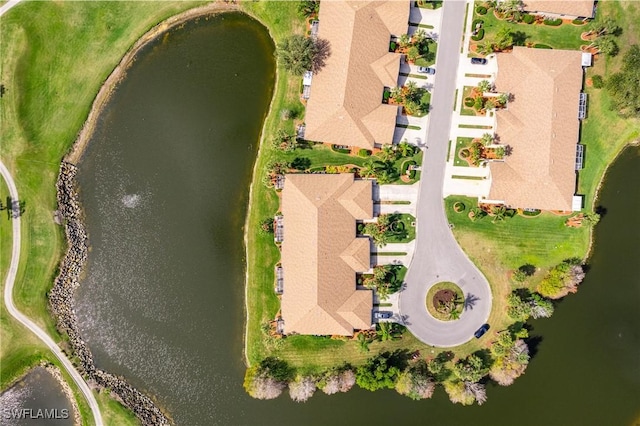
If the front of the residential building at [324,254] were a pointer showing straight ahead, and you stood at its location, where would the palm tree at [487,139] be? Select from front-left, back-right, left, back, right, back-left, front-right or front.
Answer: front

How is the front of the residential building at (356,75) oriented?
to the viewer's right

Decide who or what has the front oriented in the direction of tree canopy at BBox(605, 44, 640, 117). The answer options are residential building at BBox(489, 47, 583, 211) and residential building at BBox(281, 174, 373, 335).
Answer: residential building at BBox(281, 174, 373, 335)

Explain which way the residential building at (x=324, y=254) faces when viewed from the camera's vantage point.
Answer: facing to the right of the viewer

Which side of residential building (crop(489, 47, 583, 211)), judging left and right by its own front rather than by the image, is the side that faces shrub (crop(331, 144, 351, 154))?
front

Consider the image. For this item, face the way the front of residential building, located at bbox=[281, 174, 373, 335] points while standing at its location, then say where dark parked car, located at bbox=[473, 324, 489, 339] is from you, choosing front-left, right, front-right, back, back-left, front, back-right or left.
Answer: front

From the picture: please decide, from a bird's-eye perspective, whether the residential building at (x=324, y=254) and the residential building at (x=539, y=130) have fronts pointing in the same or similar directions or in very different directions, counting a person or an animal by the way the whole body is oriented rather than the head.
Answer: very different directions

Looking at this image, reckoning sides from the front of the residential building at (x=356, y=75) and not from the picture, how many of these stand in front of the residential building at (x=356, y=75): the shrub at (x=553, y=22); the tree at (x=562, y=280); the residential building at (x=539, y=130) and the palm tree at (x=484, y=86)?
4

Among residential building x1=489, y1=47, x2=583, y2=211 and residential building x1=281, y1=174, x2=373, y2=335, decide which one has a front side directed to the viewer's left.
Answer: residential building x1=489, y1=47, x2=583, y2=211

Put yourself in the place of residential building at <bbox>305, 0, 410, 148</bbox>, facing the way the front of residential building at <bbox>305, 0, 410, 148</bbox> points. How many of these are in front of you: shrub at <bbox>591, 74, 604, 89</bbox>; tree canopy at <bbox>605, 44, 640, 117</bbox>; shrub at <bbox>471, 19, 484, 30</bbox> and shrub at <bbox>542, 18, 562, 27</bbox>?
4

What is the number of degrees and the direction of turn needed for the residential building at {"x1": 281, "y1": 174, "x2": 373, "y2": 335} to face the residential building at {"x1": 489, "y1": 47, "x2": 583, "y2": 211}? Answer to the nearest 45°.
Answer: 0° — it already faces it

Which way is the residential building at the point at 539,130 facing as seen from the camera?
to the viewer's left

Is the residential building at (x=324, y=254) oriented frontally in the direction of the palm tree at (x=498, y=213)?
yes
